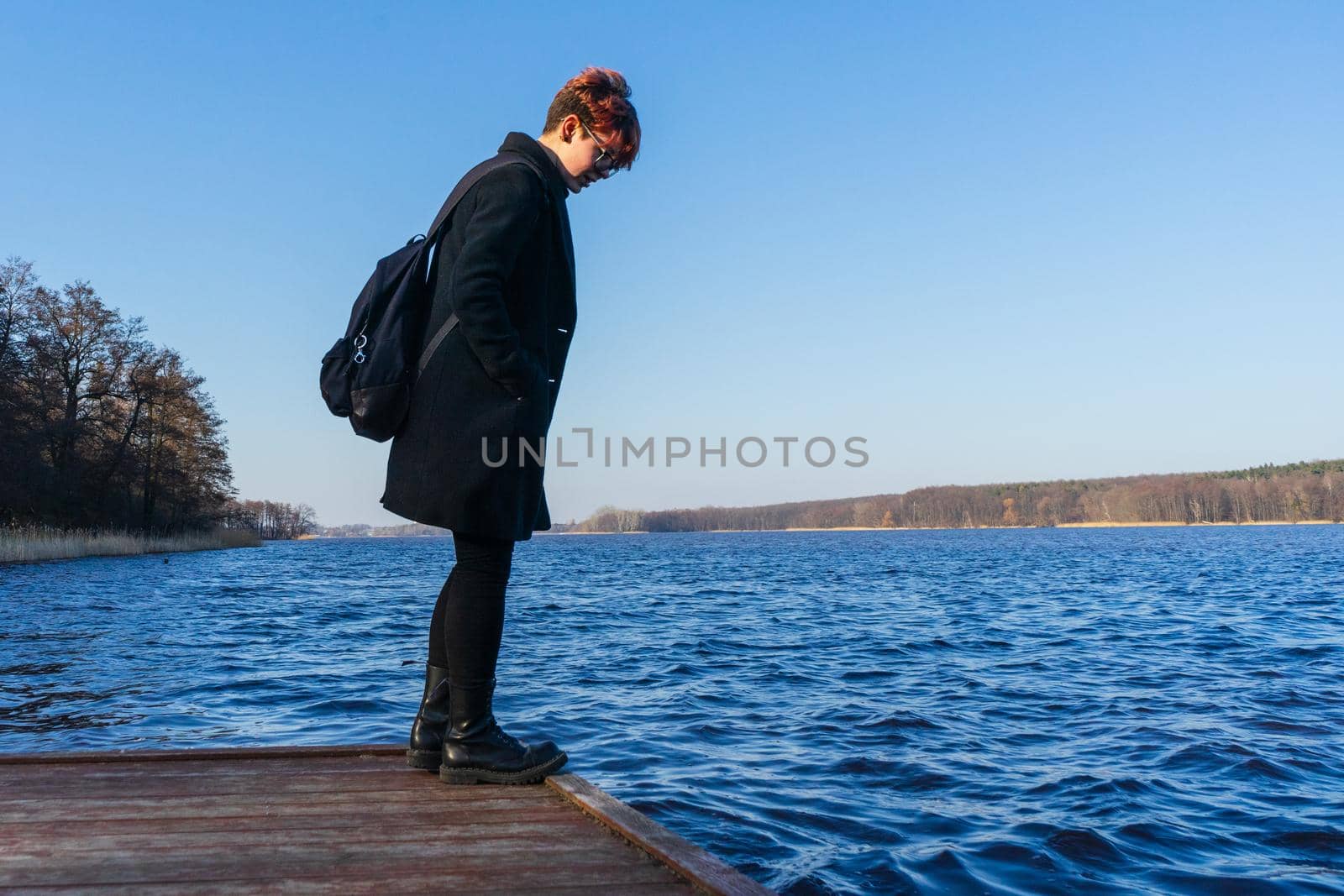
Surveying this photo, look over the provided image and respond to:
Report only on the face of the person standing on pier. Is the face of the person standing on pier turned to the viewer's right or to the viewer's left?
to the viewer's right

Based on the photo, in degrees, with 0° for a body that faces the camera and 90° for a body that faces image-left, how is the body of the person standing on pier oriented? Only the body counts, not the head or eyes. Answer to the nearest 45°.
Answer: approximately 270°
